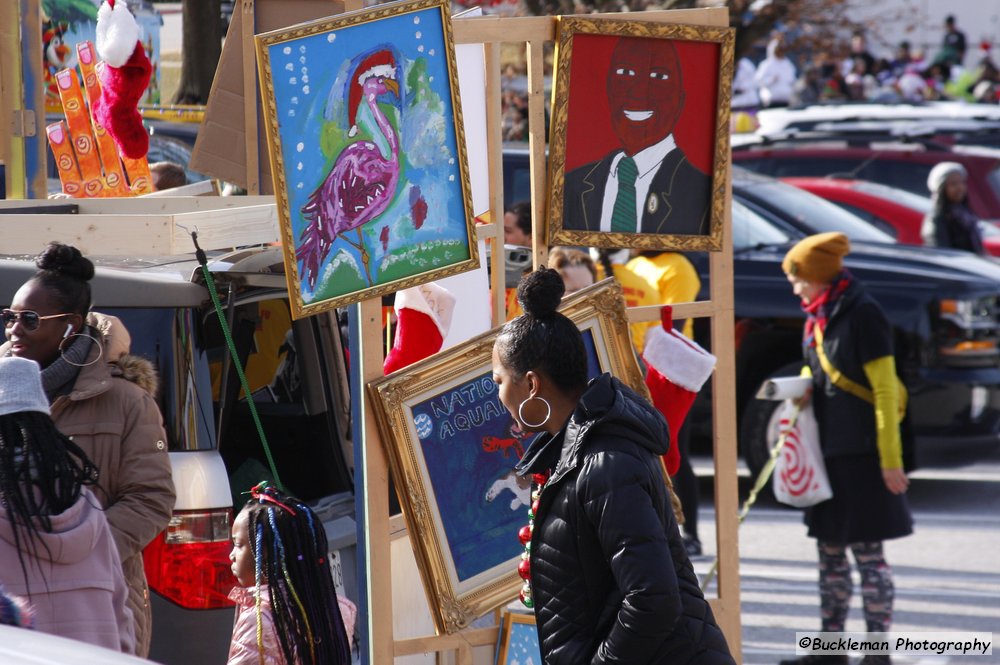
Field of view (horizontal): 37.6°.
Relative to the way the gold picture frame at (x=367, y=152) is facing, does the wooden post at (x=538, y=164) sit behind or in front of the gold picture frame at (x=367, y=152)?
behind

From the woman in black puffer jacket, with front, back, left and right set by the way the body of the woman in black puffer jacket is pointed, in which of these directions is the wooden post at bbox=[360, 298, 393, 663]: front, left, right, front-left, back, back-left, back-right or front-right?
front-right

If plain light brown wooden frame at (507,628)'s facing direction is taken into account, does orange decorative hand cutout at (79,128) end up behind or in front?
behind

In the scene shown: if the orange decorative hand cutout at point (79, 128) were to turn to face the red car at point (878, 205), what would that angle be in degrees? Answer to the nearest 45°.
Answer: approximately 135° to its left

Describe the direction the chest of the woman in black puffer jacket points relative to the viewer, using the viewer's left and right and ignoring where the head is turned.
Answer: facing to the left of the viewer

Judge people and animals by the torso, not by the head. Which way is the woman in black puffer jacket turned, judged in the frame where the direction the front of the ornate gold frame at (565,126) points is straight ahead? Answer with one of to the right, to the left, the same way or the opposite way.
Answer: to the right

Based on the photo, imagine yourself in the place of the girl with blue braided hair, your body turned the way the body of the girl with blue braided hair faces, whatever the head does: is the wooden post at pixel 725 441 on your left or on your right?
on your right

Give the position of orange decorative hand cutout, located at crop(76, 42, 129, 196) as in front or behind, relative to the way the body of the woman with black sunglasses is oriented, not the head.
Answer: behind

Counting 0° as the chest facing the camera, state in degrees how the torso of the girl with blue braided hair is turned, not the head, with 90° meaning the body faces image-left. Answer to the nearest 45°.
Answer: approximately 135°

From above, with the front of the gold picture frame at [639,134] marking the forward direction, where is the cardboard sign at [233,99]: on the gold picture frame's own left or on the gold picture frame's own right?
on the gold picture frame's own right

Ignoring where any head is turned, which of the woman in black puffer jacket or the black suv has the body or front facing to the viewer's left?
the woman in black puffer jacket
